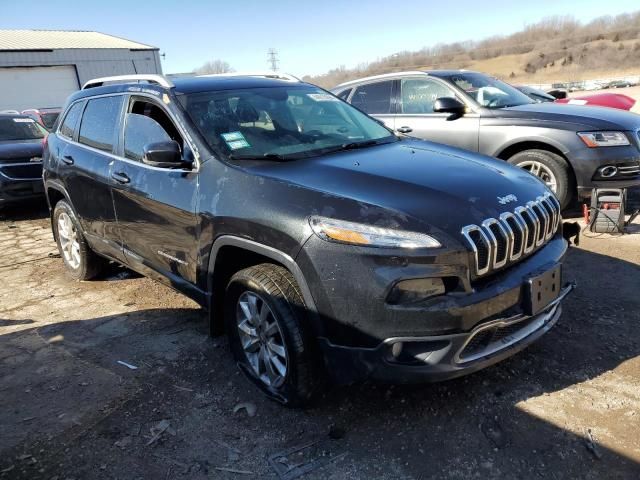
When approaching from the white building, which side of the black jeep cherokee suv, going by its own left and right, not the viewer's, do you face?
back

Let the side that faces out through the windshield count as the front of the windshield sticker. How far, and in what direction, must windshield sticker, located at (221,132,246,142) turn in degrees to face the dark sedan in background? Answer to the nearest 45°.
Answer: approximately 180°

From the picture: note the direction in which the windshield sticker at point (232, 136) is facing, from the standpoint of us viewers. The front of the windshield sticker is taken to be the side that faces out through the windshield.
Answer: facing the viewer and to the right of the viewer

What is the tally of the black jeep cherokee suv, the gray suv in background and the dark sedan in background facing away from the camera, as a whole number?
0

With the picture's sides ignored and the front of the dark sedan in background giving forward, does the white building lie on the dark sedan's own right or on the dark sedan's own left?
on the dark sedan's own left

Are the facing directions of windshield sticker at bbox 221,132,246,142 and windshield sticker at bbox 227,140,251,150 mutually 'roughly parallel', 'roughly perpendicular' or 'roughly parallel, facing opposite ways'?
roughly parallel

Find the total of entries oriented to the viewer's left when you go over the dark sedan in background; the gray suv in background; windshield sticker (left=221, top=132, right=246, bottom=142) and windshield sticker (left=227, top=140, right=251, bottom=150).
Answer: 0

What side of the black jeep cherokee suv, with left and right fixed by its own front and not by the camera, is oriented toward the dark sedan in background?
back

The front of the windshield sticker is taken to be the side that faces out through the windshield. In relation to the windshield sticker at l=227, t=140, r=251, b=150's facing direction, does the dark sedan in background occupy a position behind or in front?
behind

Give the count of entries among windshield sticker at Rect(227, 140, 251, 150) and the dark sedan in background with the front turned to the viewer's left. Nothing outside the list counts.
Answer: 0

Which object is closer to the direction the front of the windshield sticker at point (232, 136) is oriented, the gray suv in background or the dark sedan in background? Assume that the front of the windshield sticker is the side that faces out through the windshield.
the gray suv in background

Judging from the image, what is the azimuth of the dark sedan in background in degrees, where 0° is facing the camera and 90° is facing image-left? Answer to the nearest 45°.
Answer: approximately 315°

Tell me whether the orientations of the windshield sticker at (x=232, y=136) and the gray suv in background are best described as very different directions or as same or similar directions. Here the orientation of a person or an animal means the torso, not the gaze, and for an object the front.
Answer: same or similar directions

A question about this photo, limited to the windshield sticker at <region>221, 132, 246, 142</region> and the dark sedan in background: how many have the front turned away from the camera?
0

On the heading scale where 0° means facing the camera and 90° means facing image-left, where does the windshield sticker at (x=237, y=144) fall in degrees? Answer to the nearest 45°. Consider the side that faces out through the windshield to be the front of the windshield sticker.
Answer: approximately 315°

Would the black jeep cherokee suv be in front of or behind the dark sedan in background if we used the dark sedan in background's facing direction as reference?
in front
